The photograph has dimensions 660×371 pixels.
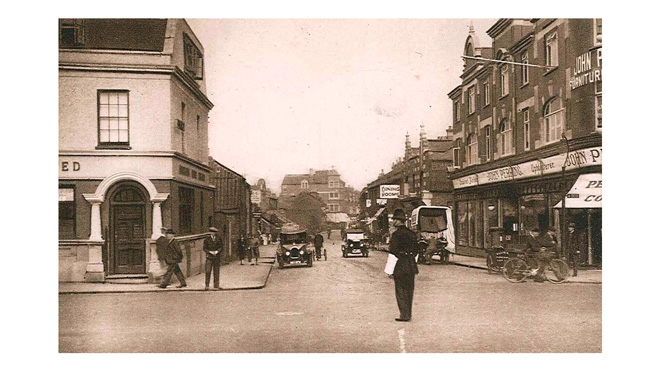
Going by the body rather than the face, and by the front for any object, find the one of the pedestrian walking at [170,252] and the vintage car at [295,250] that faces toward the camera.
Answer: the vintage car

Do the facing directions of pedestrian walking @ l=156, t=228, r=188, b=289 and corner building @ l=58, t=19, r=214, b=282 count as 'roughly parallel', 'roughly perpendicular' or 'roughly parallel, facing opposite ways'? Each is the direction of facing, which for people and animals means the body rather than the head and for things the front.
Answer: roughly perpendicular

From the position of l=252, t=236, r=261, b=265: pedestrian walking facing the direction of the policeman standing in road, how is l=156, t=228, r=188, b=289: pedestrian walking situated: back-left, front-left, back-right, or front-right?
front-right

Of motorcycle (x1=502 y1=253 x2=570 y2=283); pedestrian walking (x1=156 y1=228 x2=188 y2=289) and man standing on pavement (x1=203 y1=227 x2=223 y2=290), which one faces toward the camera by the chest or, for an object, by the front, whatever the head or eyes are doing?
the man standing on pavement

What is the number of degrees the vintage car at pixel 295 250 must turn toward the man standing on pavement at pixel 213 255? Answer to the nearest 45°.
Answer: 0° — it already faces them

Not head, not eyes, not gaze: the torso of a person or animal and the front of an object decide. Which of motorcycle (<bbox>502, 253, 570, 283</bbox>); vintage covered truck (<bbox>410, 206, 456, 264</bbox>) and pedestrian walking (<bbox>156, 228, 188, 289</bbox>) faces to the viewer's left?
the pedestrian walking

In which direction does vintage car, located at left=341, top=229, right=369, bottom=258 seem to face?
toward the camera

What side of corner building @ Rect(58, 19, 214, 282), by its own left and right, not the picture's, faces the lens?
front

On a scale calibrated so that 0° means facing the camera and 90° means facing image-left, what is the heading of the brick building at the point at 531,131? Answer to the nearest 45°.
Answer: approximately 45°
